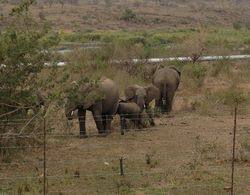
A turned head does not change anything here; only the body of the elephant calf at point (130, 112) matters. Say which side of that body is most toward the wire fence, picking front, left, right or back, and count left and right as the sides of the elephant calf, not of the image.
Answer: left

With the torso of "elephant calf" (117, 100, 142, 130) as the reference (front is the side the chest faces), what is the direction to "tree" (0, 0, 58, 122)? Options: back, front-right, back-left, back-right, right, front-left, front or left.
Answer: front-left

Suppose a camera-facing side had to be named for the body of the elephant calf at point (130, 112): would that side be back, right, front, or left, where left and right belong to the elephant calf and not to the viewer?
left
